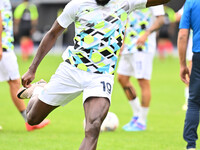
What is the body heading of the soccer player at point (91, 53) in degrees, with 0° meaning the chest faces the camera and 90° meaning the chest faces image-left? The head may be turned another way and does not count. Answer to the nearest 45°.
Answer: approximately 0°

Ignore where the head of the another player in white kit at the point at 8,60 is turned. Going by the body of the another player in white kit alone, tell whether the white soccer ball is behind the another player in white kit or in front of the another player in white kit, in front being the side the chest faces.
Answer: in front
